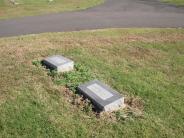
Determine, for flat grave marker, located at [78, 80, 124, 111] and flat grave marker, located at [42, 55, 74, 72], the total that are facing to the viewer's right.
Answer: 0

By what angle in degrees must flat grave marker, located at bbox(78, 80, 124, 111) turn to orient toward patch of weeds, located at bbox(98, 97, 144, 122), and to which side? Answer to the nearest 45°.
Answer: approximately 90° to its left

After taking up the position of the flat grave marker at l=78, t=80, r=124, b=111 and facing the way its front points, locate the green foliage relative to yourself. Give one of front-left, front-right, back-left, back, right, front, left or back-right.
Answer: right

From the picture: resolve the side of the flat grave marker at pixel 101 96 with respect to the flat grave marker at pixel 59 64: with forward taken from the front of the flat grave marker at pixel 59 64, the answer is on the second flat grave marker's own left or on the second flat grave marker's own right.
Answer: on the second flat grave marker's own left

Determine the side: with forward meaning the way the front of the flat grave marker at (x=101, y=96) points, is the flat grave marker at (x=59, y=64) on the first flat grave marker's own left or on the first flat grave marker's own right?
on the first flat grave marker's own right

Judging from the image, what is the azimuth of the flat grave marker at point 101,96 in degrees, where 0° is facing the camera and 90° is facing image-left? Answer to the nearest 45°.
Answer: approximately 45°
